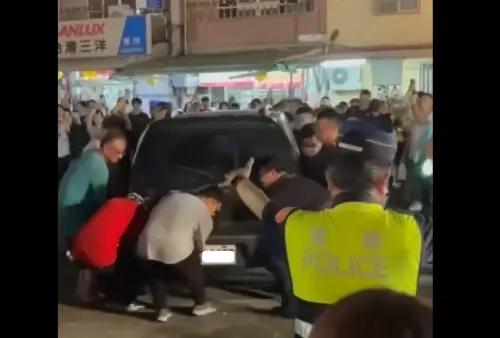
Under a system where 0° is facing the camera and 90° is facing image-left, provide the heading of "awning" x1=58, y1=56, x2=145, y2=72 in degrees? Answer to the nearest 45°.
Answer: approximately 0°

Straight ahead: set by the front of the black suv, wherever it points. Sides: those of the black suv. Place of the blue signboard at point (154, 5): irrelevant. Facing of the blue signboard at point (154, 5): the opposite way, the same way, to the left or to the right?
the opposite way

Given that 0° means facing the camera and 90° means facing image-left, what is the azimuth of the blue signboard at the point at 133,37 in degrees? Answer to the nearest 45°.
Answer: approximately 0°

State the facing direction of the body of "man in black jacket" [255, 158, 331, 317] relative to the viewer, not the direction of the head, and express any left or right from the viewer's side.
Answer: facing to the left of the viewer

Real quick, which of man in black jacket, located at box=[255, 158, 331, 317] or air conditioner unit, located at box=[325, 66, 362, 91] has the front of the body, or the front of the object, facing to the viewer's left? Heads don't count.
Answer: the man in black jacket

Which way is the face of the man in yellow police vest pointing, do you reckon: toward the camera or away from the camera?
away from the camera
